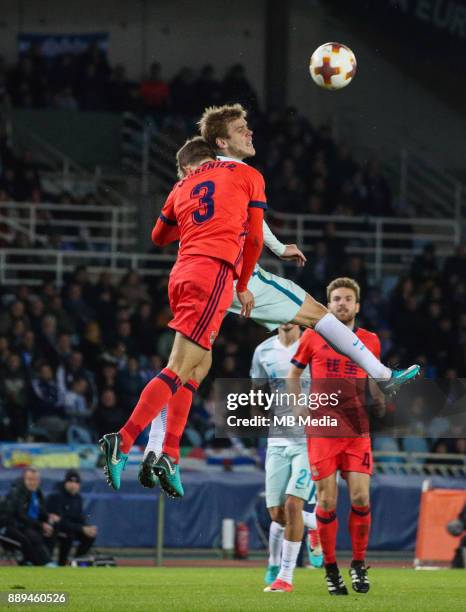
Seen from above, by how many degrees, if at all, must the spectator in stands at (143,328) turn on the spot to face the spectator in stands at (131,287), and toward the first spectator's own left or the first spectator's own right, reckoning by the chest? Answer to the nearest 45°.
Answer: approximately 180°

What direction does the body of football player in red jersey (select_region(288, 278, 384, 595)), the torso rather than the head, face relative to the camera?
toward the camera

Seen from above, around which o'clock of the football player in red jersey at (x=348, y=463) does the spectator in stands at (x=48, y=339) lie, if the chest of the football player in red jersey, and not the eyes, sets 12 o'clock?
The spectator in stands is roughly at 5 o'clock from the football player in red jersey.

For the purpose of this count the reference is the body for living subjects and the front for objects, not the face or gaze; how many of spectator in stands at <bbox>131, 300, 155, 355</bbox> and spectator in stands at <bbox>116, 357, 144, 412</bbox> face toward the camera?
2

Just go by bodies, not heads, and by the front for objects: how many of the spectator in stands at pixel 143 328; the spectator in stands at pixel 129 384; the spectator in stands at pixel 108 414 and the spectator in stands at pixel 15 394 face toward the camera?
4

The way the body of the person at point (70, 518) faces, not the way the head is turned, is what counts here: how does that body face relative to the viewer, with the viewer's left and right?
facing the viewer and to the right of the viewer

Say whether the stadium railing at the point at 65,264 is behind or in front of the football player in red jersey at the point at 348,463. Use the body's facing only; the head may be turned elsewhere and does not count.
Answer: behind

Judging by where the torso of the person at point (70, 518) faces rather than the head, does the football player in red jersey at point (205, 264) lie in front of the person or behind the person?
in front

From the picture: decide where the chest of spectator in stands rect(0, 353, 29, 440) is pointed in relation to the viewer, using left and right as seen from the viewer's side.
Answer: facing the viewer

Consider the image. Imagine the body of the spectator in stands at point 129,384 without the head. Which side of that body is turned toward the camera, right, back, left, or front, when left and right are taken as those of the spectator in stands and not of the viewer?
front

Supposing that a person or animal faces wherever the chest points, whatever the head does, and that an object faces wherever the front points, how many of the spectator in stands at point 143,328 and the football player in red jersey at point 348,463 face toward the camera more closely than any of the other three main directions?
2

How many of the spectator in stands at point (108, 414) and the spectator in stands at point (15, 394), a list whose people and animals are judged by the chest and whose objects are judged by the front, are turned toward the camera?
2

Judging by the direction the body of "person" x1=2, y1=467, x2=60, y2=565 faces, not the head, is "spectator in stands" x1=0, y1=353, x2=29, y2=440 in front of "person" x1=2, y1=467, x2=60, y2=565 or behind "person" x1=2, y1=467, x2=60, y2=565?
behind
